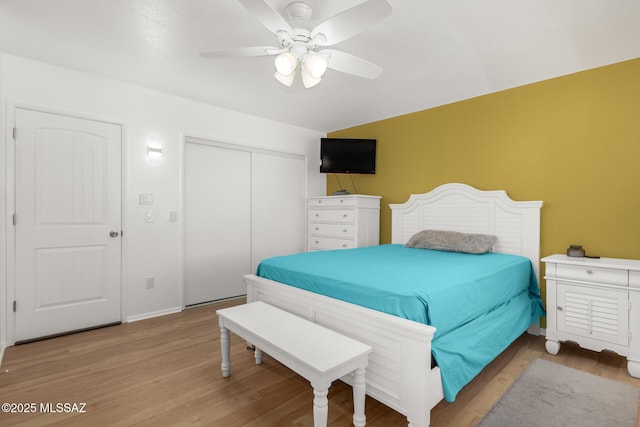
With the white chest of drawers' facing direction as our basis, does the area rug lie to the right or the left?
on its left

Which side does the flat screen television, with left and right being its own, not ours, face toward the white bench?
front

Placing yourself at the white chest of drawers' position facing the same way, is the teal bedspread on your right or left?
on your left

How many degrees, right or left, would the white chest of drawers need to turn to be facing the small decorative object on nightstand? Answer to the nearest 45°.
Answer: approximately 90° to its left

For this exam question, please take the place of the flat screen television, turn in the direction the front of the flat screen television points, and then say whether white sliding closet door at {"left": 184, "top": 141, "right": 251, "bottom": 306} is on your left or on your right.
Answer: on your right

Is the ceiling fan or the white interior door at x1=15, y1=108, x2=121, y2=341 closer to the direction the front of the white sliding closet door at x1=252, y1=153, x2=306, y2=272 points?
the ceiling fan

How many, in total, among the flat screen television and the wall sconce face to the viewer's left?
0

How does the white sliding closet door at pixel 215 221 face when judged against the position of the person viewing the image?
facing the viewer and to the right of the viewer

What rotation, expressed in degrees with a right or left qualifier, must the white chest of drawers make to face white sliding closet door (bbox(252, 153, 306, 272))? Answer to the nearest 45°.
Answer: approximately 45° to its right

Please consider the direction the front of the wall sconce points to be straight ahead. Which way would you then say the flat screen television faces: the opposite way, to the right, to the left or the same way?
to the right

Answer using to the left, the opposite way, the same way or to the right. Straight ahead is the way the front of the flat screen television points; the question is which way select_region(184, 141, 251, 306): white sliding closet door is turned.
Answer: to the left

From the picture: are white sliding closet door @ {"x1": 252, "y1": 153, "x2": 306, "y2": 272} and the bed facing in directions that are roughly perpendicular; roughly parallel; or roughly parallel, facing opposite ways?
roughly perpendicular

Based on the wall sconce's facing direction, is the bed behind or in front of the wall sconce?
in front

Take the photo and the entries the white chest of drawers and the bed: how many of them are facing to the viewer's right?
0

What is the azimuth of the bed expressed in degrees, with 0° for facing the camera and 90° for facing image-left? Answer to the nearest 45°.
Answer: approximately 45°

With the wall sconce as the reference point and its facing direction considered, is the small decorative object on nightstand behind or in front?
in front

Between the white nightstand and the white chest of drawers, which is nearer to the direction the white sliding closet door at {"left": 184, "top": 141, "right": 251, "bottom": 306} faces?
the white nightstand

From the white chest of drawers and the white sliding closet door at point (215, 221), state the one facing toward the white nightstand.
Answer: the white sliding closet door
